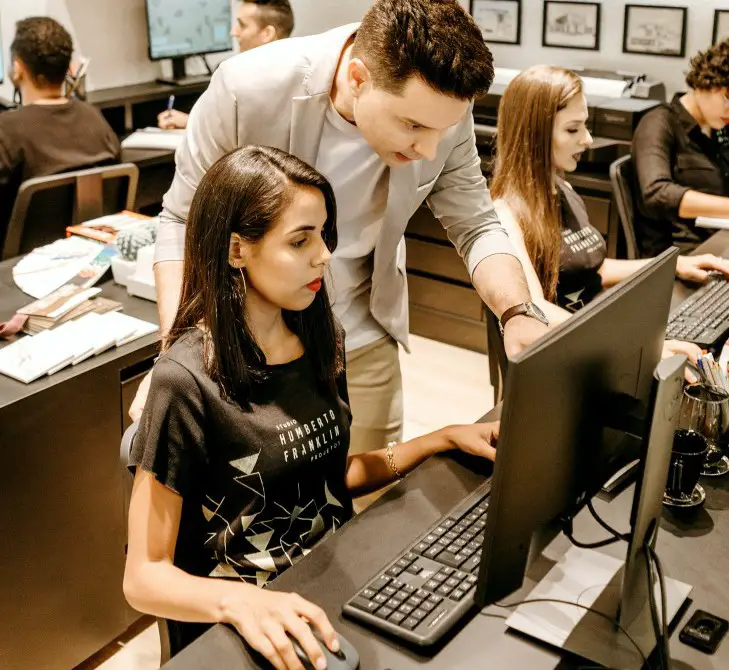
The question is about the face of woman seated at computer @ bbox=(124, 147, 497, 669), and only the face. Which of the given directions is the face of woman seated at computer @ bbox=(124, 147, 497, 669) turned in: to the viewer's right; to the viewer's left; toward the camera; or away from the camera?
to the viewer's right

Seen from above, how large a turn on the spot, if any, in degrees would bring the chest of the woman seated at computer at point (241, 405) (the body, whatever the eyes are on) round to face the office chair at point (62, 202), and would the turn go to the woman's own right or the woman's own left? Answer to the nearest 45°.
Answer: approximately 135° to the woman's own left

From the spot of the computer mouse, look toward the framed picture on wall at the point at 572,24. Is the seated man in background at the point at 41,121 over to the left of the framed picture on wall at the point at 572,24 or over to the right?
left

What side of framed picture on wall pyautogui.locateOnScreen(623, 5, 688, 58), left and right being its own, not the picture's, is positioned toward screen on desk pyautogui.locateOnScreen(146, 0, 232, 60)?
right

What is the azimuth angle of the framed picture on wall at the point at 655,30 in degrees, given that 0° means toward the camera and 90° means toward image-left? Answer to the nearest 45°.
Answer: approximately 0°

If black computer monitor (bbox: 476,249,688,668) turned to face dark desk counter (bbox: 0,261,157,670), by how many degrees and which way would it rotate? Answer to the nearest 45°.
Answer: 0° — it already faces it
